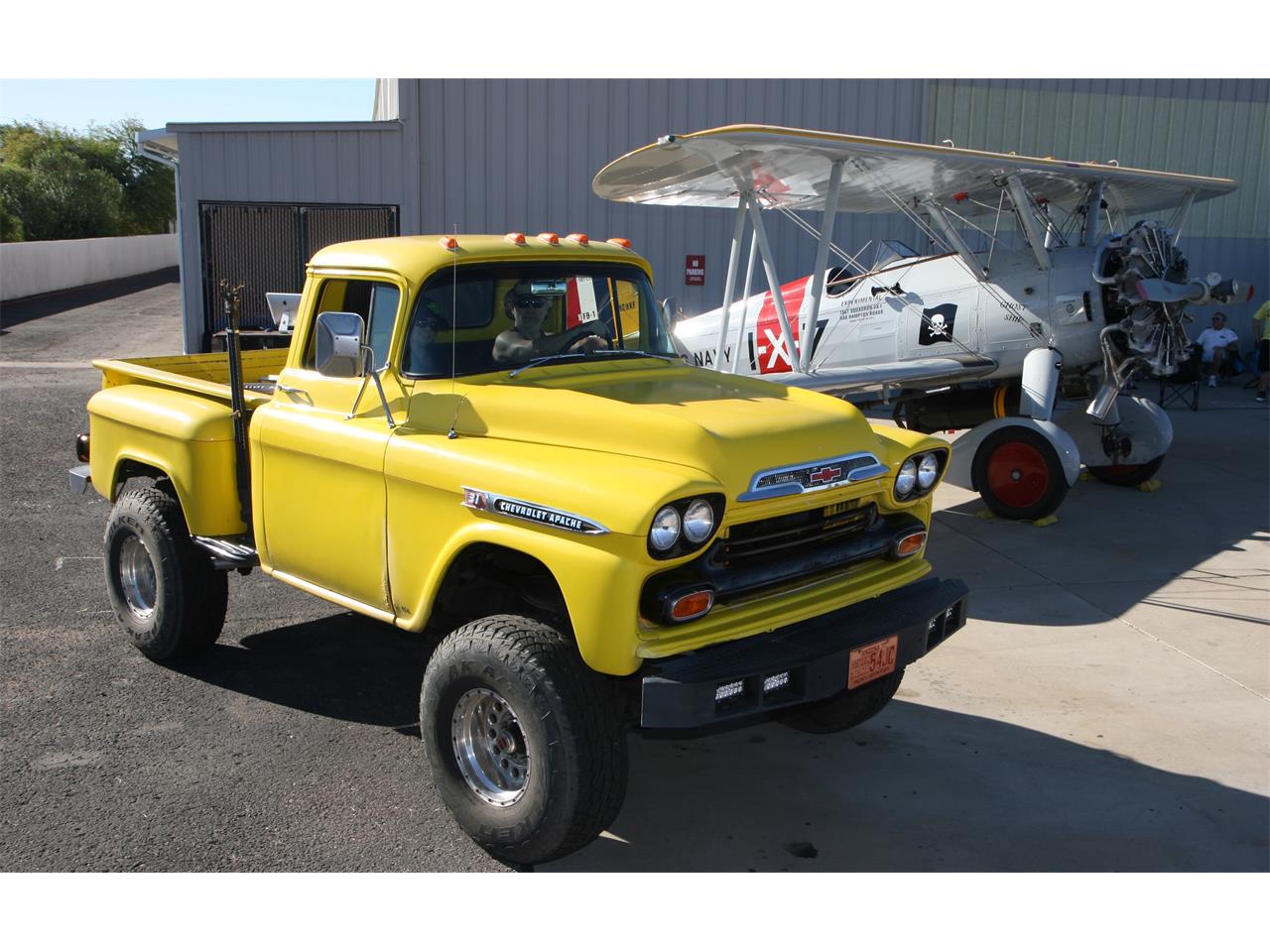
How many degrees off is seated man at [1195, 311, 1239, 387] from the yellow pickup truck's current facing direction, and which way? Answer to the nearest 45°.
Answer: approximately 90° to its left

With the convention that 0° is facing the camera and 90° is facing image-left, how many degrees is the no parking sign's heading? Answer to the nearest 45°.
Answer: approximately 0°

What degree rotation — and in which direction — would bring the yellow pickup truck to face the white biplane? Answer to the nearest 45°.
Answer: approximately 90° to its left

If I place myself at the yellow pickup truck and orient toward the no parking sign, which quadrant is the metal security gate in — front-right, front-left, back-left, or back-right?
front-left

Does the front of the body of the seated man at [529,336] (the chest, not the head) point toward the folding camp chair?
no

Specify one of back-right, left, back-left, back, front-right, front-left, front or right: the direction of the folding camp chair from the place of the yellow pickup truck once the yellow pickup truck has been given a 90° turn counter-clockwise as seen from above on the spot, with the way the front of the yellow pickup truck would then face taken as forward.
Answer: front

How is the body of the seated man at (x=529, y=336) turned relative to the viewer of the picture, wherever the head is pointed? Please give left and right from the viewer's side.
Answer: facing the viewer and to the right of the viewer

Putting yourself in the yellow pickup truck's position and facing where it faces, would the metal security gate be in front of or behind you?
behind

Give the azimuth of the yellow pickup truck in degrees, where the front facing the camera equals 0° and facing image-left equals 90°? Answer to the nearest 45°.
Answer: approximately 315°

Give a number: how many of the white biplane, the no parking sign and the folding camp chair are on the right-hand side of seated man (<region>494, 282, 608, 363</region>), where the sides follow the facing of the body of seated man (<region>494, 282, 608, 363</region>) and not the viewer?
0

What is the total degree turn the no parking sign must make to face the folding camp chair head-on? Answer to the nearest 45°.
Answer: approximately 90° to its left

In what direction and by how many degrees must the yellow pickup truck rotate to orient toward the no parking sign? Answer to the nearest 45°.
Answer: approximately 135° to its left

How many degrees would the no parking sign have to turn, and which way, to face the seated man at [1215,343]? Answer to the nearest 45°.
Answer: approximately 90° to its left

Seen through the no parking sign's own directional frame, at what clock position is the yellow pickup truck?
The yellow pickup truck is roughly at 12 o'clock from the no parking sign.

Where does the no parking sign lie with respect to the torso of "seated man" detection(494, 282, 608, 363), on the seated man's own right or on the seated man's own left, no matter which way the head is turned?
on the seated man's own left

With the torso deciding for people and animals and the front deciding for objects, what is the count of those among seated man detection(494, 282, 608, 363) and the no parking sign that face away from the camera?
0
